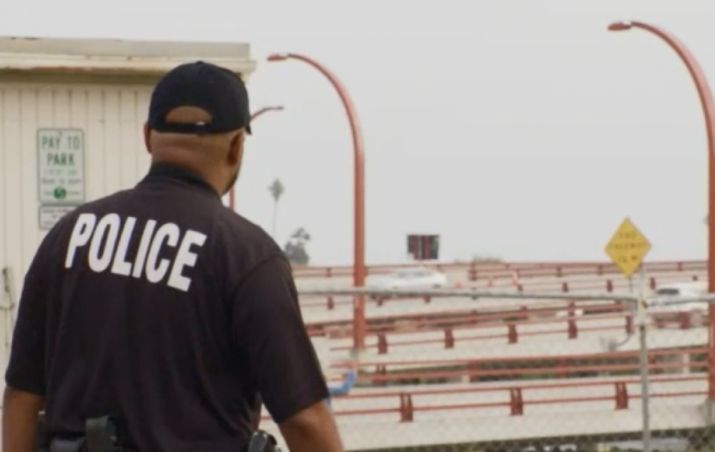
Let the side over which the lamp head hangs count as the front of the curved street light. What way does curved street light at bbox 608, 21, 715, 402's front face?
to the viewer's left

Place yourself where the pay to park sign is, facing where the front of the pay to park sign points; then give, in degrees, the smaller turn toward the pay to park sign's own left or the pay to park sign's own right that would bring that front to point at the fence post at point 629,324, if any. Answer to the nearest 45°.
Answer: approximately 135° to the pay to park sign's own left

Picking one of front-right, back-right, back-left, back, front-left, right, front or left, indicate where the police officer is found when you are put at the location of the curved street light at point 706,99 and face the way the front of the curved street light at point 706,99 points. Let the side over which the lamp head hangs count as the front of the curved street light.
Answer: left

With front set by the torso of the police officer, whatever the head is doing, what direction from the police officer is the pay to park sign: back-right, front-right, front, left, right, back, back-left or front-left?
front-left

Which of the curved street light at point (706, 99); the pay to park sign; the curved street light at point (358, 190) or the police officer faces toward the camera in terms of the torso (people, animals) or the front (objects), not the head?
the pay to park sign

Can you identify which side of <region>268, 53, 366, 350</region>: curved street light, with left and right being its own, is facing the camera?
left

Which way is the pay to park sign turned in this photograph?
toward the camera

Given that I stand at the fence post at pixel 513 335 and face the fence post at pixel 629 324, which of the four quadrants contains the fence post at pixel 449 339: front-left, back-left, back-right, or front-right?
back-right

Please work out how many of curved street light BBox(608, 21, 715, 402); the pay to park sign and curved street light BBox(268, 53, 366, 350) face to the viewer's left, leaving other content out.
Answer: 2

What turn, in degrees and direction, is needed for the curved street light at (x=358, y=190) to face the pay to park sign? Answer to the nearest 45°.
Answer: approximately 90° to its left

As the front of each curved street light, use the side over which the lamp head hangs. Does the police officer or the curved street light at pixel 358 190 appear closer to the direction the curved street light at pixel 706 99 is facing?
the curved street light

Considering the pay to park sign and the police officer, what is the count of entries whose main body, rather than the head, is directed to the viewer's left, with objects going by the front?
0
